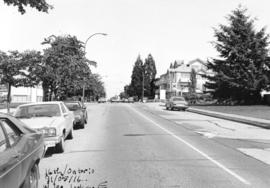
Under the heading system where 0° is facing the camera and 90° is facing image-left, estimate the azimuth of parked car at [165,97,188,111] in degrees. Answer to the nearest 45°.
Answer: approximately 135°

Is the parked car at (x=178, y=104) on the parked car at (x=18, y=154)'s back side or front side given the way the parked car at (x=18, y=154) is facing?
on the back side

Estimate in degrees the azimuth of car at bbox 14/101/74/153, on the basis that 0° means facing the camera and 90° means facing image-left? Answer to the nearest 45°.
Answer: approximately 0°

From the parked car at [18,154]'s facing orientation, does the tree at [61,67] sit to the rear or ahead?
to the rear

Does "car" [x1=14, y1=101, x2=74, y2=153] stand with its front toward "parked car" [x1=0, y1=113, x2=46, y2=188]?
yes

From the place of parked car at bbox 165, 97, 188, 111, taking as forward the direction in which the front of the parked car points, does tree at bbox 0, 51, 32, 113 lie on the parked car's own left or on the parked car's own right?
on the parked car's own left

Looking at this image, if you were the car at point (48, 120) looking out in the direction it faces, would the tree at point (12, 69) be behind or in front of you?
behind

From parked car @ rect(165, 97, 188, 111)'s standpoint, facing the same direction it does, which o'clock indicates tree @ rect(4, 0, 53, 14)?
The tree is roughly at 8 o'clock from the parked car.

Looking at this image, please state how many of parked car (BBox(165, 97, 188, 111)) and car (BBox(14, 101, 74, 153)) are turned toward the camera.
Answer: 1

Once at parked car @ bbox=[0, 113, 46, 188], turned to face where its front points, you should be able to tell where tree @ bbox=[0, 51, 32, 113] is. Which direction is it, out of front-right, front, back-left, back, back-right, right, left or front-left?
back-right

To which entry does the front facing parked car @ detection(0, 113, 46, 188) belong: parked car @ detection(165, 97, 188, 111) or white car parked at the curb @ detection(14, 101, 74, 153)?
the white car parked at the curb
